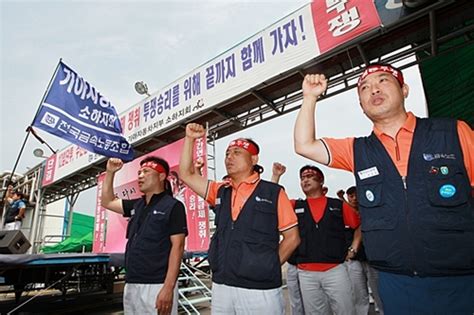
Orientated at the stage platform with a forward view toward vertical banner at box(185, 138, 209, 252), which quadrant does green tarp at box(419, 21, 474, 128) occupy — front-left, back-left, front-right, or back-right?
front-right

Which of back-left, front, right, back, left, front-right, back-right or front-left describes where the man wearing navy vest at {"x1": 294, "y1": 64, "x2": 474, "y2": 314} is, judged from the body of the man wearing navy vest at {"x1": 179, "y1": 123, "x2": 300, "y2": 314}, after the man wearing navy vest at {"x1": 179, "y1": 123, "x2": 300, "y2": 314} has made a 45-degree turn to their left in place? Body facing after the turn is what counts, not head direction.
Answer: front-left

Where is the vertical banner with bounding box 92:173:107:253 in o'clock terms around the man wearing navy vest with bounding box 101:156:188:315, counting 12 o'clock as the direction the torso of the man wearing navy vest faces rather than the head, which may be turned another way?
The vertical banner is roughly at 4 o'clock from the man wearing navy vest.

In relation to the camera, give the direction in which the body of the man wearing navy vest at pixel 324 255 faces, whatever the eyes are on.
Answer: toward the camera

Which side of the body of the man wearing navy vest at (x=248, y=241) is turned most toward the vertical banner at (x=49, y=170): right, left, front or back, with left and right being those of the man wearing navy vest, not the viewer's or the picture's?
right

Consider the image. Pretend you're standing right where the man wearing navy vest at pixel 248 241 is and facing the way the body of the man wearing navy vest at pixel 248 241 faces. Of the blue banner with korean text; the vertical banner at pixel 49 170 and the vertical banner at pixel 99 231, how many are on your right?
3

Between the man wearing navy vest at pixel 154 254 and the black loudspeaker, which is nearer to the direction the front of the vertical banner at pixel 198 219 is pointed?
the man wearing navy vest

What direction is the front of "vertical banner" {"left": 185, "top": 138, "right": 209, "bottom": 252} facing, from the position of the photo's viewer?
facing the viewer

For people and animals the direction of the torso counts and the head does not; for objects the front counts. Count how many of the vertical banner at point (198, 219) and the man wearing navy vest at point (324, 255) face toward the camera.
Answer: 2

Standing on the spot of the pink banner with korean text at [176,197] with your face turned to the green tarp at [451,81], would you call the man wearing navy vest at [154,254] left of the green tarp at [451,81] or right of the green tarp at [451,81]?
right

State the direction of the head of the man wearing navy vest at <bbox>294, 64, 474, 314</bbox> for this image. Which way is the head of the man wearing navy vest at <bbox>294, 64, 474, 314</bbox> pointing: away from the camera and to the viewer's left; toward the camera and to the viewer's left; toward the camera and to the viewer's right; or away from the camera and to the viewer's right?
toward the camera and to the viewer's left

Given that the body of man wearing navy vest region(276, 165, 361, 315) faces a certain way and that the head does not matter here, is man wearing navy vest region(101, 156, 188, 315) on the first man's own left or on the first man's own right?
on the first man's own right

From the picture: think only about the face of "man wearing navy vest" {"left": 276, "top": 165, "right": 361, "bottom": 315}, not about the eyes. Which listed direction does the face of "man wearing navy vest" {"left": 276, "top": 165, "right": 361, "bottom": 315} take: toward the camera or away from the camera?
toward the camera

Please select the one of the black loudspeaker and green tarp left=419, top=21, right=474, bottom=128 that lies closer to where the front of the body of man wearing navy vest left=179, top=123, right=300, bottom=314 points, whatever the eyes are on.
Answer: the black loudspeaker

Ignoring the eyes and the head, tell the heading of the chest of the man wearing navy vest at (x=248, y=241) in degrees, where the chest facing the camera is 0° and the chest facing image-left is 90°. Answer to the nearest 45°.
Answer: approximately 45°

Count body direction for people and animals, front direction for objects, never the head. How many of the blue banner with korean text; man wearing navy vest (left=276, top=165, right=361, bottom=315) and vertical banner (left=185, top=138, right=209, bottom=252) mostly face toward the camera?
3
